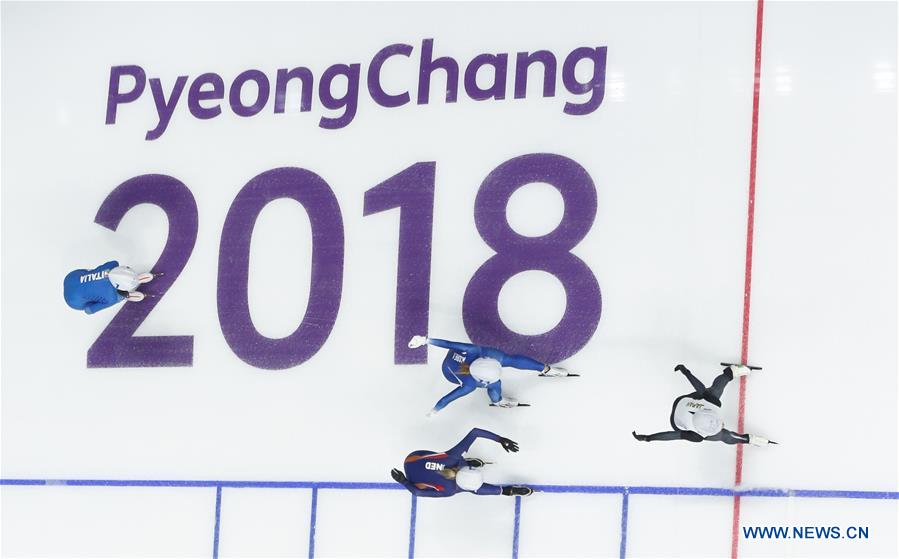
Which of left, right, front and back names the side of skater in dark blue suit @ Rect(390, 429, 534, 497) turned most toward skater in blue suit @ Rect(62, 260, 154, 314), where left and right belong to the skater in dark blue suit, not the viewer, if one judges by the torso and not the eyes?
back

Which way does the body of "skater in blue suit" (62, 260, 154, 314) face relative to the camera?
to the viewer's right

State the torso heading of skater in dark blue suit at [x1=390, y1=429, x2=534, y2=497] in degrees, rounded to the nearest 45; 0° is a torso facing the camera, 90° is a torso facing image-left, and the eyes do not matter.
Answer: approximately 270°

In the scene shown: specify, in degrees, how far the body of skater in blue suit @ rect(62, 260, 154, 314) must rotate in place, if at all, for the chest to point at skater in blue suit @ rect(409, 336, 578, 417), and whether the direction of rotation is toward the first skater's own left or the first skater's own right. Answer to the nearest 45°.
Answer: approximately 45° to the first skater's own right

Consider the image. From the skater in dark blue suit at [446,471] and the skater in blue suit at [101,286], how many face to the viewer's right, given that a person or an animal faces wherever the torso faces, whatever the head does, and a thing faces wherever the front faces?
2

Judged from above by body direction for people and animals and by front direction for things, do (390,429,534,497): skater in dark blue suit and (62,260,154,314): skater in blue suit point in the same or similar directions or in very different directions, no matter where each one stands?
same or similar directions

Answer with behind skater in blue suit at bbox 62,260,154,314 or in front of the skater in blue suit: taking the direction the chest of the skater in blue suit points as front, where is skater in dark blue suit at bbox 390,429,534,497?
in front
